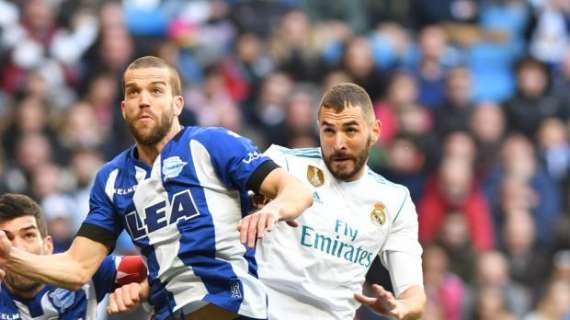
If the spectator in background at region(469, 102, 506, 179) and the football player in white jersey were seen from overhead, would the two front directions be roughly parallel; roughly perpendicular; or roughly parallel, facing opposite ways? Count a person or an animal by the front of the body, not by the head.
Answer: roughly parallel

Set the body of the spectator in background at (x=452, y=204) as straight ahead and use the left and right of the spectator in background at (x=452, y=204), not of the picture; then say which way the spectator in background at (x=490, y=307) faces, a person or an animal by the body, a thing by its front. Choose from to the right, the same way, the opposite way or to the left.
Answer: the same way

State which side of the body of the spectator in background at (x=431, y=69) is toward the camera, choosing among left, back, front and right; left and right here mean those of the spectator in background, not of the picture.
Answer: front

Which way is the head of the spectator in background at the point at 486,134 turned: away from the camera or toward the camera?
toward the camera

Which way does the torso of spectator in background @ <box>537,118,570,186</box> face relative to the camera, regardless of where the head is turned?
toward the camera

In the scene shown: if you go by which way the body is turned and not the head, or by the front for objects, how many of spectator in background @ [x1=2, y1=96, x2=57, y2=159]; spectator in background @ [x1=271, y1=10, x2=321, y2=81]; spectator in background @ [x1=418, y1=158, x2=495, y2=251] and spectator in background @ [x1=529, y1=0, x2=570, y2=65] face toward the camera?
4

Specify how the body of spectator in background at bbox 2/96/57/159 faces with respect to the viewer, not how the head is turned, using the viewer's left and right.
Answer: facing the viewer

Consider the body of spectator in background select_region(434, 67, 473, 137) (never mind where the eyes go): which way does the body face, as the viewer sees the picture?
toward the camera

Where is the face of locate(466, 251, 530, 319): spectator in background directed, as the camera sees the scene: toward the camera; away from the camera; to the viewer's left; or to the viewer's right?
toward the camera

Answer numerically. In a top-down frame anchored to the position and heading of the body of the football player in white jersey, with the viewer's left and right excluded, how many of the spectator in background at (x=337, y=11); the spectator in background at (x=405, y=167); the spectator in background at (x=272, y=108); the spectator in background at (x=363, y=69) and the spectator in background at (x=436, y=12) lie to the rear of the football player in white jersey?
5

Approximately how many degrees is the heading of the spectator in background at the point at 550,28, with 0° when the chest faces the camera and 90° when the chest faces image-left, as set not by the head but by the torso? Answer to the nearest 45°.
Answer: approximately 0°

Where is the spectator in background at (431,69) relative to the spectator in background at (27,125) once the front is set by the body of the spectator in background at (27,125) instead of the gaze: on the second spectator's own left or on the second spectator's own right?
on the second spectator's own left

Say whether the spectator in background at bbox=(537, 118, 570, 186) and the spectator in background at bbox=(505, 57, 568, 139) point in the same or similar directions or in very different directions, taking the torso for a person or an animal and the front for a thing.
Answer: same or similar directions

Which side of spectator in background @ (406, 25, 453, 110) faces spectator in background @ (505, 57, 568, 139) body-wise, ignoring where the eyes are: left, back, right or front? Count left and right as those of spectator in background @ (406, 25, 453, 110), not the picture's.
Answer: left

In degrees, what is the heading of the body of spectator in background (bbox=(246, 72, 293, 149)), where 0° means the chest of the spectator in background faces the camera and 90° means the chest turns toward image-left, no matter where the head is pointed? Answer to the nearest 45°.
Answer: approximately 0°

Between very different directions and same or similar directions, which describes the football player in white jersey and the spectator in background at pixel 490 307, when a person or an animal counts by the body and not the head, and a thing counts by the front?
same or similar directions
